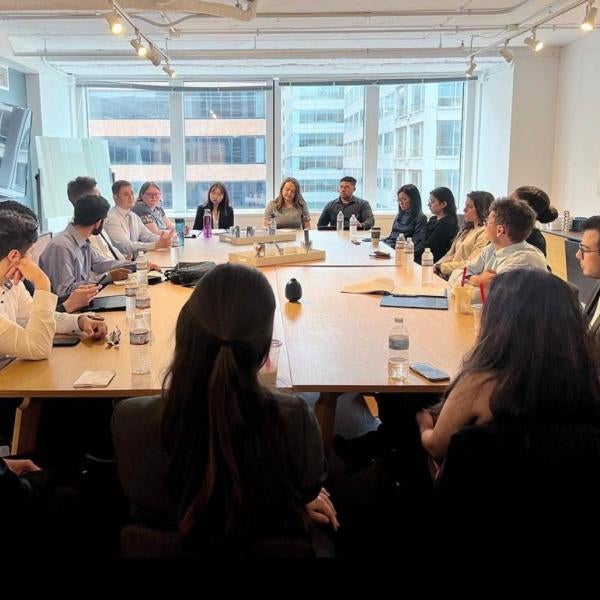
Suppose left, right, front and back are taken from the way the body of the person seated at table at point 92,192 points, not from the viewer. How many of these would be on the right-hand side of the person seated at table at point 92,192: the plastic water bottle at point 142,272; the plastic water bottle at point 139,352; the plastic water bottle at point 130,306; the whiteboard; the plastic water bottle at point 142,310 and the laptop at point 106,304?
5

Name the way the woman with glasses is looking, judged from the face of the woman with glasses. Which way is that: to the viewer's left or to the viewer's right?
to the viewer's right

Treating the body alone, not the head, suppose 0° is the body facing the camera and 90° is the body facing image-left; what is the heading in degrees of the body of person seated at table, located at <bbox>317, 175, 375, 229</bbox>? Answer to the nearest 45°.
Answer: approximately 0°

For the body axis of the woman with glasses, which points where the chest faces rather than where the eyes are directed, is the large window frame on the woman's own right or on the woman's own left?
on the woman's own left

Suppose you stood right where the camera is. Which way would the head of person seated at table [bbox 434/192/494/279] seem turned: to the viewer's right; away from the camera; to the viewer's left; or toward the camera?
to the viewer's left

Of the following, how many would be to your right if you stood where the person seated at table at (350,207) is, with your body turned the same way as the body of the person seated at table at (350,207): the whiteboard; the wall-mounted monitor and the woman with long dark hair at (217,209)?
3

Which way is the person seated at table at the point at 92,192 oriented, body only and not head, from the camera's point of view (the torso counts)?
to the viewer's right

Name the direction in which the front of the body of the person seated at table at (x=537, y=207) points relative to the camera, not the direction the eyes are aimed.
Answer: to the viewer's left

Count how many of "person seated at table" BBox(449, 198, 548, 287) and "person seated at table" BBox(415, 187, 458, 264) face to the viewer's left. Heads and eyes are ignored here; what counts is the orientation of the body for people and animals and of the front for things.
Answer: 2

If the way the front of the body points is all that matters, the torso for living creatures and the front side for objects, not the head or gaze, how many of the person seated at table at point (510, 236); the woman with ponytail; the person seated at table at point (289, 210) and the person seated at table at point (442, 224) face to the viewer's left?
2

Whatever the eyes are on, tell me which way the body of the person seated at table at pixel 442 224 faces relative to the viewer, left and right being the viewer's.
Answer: facing to the left of the viewer

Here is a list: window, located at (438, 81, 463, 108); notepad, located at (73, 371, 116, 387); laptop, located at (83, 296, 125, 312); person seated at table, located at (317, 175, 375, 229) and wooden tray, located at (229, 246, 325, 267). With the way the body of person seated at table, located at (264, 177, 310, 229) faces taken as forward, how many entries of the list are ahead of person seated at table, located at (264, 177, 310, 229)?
3

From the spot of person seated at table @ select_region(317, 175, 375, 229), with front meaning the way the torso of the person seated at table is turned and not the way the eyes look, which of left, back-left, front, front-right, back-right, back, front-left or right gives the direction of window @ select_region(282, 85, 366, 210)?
back

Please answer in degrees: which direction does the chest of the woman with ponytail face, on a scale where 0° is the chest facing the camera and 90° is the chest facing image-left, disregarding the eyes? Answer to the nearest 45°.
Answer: approximately 180°

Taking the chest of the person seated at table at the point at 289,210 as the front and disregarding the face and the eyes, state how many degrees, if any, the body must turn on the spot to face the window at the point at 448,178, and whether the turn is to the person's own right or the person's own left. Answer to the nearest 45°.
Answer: approximately 135° to the person's own left

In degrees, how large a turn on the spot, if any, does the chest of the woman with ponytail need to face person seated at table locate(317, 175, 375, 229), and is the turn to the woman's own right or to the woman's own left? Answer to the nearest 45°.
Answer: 0° — they already face them

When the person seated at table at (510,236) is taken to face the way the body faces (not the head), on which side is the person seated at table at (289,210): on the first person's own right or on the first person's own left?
on the first person's own right
